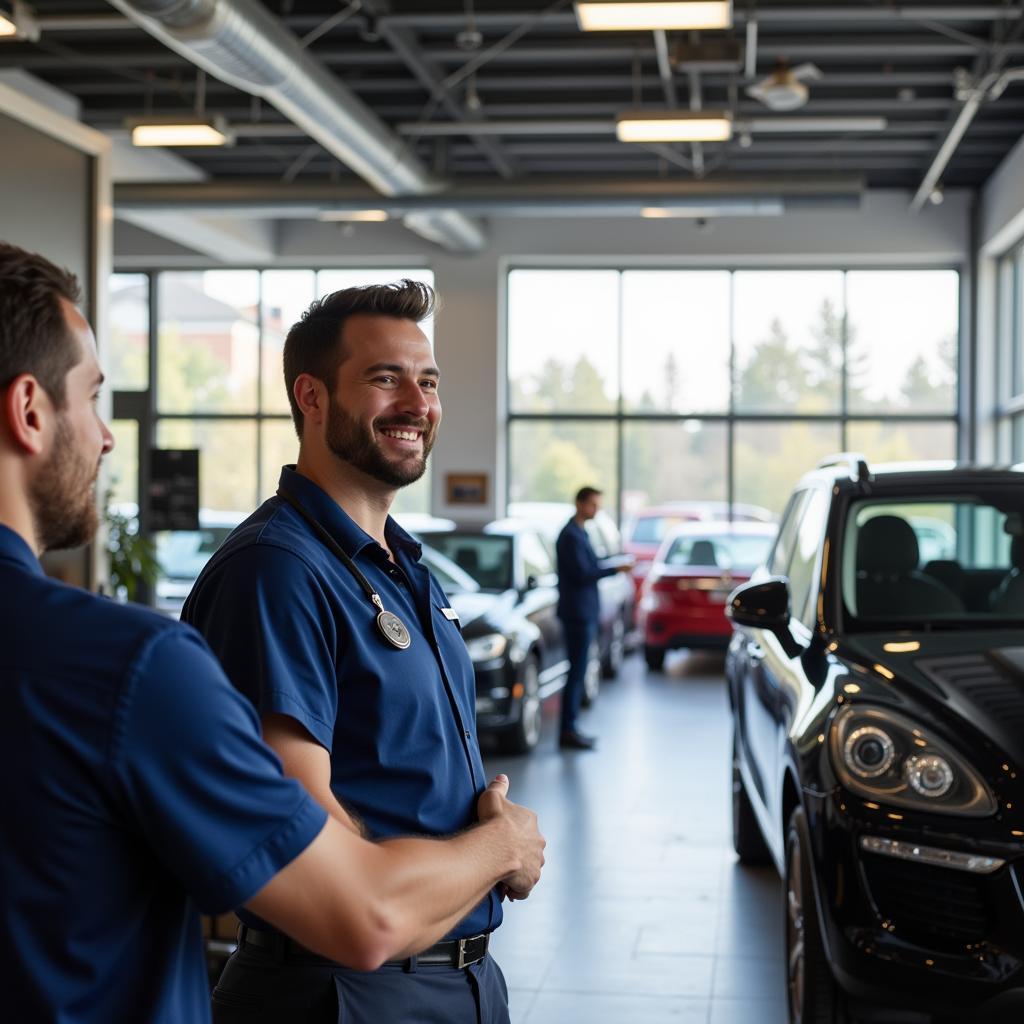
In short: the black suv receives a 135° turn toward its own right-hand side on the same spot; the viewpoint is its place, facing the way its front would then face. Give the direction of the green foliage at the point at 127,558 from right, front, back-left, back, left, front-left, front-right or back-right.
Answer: front-right

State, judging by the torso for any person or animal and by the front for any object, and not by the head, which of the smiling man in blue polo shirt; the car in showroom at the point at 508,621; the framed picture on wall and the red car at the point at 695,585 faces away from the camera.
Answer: the red car

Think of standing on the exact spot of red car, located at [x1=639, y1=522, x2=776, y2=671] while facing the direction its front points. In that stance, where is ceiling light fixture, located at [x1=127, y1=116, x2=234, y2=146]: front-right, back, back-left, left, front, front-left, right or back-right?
back-left

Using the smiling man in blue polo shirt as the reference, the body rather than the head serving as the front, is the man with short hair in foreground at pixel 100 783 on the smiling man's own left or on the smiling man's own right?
on the smiling man's own right

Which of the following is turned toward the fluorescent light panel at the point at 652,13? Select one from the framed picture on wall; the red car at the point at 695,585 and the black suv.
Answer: the framed picture on wall

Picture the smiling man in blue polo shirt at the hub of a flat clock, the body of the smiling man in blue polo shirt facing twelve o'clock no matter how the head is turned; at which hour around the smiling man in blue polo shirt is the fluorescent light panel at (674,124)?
The fluorescent light panel is roughly at 8 o'clock from the smiling man in blue polo shirt.

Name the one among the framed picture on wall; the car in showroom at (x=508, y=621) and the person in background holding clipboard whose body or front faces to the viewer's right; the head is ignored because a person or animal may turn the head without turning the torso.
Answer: the person in background holding clipboard

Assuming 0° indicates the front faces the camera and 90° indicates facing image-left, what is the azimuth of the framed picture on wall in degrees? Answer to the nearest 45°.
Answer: approximately 0°

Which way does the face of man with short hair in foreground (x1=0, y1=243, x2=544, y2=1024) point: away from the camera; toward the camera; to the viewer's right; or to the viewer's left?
to the viewer's right

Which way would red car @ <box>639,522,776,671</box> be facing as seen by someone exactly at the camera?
facing away from the viewer

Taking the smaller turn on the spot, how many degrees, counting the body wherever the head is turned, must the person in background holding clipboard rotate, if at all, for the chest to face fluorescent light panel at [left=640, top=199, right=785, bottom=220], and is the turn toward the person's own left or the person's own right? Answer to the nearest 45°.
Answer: approximately 90° to the person's own left

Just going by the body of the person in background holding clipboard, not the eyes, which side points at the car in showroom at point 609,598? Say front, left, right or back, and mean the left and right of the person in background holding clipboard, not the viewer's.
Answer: left

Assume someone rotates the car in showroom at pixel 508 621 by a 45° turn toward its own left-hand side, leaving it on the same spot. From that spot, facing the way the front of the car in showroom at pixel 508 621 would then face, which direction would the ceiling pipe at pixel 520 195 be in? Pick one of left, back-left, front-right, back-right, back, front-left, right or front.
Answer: back
